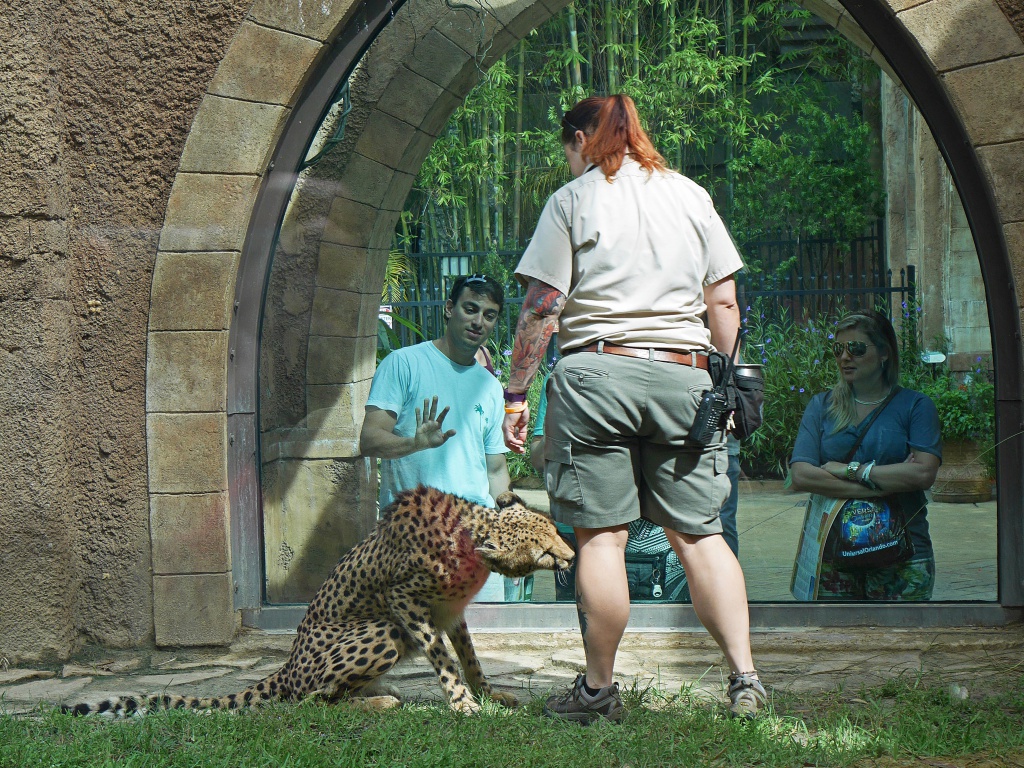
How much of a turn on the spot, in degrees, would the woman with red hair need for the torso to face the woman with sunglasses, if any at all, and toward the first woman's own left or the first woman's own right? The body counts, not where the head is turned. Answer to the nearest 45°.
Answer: approximately 45° to the first woman's own right

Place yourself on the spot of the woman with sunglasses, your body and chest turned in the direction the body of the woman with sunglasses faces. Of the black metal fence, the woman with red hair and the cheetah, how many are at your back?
1

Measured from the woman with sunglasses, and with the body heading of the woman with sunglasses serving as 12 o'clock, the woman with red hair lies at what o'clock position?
The woman with red hair is roughly at 1 o'clock from the woman with sunglasses.

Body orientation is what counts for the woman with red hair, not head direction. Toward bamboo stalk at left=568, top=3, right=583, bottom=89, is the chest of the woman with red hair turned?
yes

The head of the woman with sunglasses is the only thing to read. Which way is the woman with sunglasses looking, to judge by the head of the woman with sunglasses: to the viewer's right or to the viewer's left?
to the viewer's left

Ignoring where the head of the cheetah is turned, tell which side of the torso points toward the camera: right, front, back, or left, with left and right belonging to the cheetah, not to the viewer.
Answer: right

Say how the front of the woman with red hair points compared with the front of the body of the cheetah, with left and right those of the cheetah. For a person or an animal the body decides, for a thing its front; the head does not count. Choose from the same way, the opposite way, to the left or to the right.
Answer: to the left

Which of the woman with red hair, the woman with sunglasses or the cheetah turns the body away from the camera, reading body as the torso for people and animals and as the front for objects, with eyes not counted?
the woman with red hair

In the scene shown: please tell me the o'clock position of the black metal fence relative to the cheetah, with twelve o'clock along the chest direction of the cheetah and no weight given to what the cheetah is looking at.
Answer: The black metal fence is roughly at 10 o'clock from the cheetah.

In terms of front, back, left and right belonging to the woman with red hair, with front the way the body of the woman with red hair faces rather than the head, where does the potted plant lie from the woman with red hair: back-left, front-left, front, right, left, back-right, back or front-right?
front-right

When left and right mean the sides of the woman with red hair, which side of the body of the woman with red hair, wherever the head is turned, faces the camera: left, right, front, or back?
back

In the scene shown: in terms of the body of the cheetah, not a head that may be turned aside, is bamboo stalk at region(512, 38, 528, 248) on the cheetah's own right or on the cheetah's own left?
on the cheetah's own left

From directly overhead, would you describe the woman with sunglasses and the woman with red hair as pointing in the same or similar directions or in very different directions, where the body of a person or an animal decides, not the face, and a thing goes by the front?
very different directions

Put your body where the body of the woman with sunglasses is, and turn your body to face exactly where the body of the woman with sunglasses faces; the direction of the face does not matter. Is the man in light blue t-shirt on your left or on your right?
on your right

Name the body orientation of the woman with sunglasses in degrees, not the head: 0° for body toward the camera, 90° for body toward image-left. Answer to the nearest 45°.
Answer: approximately 0°
